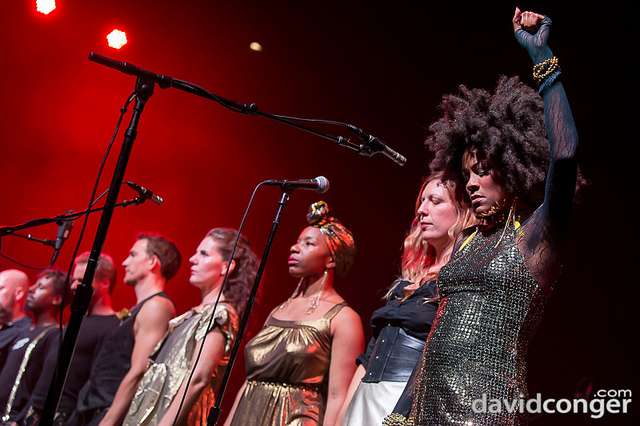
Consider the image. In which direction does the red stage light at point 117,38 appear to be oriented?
toward the camera

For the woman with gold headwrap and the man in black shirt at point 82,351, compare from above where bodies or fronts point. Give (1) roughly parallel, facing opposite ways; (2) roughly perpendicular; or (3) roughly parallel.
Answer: roughly parallel

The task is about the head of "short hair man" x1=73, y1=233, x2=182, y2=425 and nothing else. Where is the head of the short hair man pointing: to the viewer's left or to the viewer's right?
to the viewer's left

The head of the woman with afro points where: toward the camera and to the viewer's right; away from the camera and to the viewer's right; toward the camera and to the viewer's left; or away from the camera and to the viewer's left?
toward the camera and to the viewer's left

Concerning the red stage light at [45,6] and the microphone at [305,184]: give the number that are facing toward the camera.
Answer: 1

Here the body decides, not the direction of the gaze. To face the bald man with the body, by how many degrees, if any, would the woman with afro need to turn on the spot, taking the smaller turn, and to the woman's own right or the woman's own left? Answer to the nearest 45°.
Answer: approximately 90° to the woman's own right

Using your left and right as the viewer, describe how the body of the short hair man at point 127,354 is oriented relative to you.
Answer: facing to the left of the viewer

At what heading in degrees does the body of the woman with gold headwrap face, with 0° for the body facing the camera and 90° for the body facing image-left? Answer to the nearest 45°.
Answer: approximately 45°

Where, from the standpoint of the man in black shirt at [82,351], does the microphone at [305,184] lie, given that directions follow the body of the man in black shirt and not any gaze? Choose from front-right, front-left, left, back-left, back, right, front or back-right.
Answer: front-left

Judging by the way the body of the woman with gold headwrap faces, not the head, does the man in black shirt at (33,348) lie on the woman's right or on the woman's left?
on the woman's right
